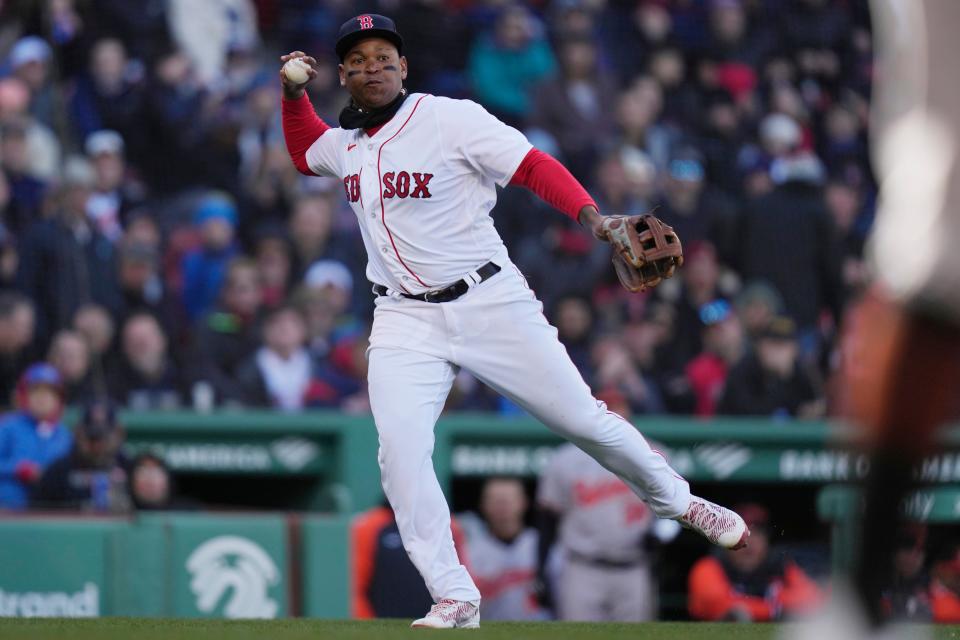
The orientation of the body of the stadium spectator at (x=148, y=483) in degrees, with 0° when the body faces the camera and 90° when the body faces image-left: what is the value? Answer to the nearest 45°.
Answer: approximately 0°

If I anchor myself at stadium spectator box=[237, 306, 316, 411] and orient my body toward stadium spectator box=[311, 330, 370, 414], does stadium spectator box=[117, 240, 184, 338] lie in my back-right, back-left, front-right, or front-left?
back-left

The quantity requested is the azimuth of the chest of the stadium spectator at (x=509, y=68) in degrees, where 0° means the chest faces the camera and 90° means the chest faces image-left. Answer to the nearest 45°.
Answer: approximately 0°
